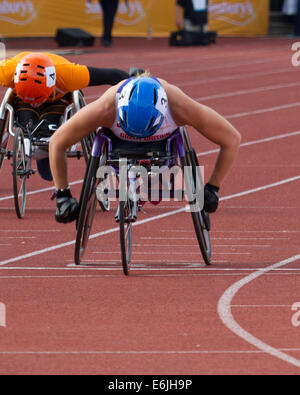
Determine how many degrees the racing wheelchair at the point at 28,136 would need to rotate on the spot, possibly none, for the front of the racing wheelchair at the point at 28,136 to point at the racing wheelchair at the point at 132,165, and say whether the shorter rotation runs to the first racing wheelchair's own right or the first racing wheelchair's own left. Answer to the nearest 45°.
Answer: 0° — it already faces it

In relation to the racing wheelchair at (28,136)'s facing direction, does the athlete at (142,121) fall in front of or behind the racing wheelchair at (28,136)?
in front

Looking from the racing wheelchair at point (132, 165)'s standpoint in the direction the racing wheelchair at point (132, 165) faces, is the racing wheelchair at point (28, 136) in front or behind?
behind

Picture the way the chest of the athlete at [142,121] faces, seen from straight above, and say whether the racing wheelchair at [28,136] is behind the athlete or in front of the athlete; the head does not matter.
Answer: behind

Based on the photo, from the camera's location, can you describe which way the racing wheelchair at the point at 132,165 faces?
facing the viewer

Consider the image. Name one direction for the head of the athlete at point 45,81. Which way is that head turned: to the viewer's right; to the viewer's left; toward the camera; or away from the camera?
toward the camera

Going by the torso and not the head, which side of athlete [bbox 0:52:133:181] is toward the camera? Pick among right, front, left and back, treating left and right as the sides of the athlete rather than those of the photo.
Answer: front

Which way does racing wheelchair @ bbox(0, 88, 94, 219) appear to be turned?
toward the camera

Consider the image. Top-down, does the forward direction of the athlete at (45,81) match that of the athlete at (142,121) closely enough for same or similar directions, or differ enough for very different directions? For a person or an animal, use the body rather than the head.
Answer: same or similar directions

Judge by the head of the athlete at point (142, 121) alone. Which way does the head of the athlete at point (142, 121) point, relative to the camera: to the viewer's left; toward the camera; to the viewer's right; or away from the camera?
toward the camera

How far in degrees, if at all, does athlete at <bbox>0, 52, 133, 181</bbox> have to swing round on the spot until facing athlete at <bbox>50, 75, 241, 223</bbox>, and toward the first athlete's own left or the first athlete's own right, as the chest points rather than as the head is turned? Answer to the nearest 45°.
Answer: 0° — they already face them

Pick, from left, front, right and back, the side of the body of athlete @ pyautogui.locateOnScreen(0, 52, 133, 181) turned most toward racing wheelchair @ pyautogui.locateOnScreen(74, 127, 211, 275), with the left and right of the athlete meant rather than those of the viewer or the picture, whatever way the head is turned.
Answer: front
